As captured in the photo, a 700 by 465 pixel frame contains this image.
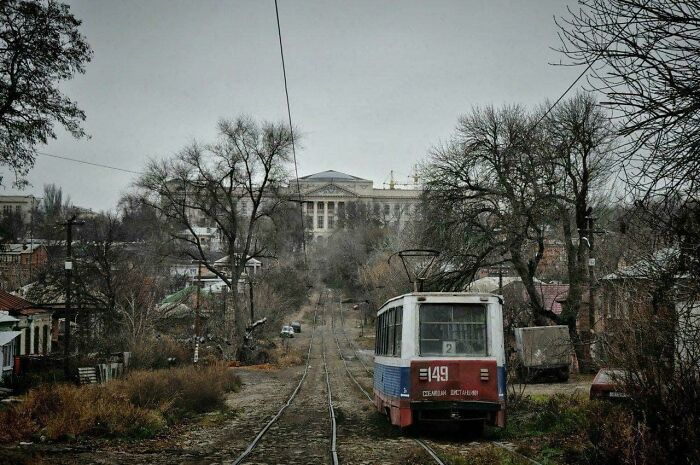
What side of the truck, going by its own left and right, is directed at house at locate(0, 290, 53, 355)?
left

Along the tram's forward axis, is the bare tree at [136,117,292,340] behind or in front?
in front

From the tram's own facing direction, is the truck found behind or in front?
in front

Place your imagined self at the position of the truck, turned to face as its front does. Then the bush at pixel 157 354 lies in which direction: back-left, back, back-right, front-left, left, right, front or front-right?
left

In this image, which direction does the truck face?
away from the camera

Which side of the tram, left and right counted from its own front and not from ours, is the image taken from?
back

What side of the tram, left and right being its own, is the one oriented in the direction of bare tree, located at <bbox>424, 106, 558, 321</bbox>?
front

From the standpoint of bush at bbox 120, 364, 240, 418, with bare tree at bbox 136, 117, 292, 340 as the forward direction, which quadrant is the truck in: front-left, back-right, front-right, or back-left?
front-right

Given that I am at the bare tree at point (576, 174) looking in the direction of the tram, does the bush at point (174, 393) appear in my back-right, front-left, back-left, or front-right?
front-right

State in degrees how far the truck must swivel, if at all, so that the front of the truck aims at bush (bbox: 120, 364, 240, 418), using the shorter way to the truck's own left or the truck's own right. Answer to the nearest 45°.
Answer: approximately 135° to the truck's own left
